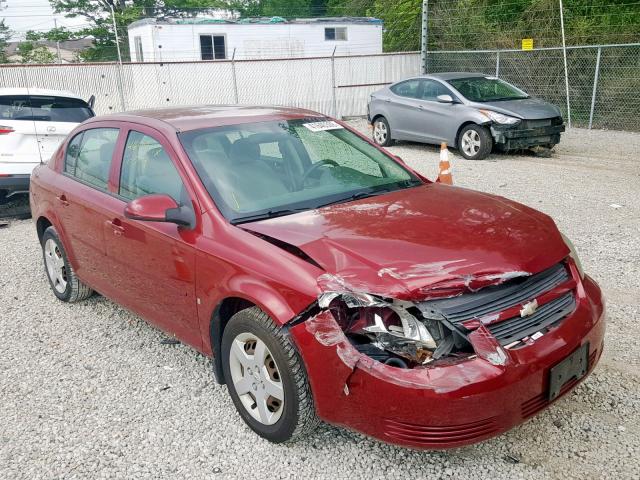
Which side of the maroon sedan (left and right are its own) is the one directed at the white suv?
back

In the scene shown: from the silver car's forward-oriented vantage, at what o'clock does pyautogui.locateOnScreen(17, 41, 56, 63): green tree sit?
The green tree is roughly at 6 o'clock from the silver car.

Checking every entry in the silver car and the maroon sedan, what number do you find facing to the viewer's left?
0

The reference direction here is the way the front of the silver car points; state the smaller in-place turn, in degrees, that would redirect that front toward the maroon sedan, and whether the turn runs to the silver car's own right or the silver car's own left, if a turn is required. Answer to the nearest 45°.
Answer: approximately 45° to the silver car's own right

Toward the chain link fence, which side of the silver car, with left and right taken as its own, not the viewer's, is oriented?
left

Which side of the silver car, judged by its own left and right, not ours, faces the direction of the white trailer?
back

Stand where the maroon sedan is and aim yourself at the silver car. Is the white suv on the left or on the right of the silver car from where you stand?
left

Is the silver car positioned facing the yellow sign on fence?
no

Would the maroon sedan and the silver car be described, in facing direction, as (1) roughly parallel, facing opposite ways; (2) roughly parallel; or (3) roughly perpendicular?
roughly parallel

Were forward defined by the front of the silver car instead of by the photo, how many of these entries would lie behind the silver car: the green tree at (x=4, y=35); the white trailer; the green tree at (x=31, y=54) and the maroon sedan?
3

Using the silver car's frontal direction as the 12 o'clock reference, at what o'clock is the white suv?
The white suv is roughly at 3 o'clock from the silver car.

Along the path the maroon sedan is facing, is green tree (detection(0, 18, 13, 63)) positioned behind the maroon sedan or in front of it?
behind

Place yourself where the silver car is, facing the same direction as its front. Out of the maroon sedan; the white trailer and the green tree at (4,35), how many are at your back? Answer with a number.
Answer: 2

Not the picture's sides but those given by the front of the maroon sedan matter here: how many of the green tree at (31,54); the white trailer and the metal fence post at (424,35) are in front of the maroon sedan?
0

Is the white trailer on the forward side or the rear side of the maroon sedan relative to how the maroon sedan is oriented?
on the rear side

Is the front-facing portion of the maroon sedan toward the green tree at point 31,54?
no

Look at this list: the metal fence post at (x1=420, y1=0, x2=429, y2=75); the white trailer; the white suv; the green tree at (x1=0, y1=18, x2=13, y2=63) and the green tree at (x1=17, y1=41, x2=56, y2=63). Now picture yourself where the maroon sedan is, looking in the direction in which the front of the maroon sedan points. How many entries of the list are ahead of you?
0

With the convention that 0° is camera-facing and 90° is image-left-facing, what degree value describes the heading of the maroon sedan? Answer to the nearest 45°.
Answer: approximately 315°
